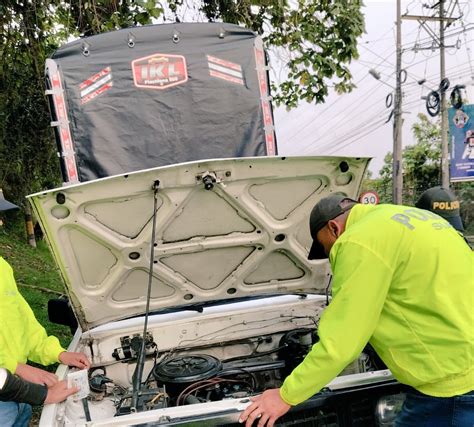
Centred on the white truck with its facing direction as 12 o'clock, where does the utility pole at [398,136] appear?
The utility pole is roughly at 7 o'clock from the white truck.

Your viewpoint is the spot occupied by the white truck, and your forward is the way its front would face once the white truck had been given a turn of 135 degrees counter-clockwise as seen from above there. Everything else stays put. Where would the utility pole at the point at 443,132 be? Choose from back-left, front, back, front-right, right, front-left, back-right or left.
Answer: front

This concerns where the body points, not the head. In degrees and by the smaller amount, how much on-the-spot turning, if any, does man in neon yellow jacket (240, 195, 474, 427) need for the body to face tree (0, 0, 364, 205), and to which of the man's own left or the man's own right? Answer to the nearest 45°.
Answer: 0° — they already face it

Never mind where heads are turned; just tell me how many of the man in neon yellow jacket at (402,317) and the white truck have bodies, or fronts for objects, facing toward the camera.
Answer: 1

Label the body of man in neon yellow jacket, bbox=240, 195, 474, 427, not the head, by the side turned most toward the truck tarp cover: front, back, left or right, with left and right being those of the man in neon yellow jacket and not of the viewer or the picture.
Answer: front

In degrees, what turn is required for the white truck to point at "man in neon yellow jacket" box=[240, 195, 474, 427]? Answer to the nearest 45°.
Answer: approximately 45° to its left

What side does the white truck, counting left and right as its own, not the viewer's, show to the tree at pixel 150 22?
back

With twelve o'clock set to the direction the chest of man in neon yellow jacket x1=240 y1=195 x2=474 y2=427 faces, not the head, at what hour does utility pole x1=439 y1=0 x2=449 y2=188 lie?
The utility pole is roughly at 2 o'clock from the man in neon yellow jacket.

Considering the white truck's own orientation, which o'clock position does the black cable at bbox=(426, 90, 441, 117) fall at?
The black cable is roughly at 7 o'clock from the white truck.

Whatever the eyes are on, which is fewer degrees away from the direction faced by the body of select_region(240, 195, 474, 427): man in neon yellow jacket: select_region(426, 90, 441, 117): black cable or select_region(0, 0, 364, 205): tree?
the tree

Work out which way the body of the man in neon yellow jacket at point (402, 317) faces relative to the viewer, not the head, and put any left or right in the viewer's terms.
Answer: facing away from the viewer and to the left of the viewer
